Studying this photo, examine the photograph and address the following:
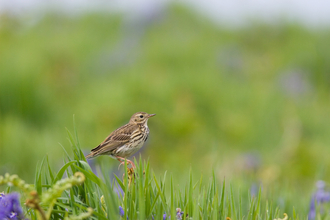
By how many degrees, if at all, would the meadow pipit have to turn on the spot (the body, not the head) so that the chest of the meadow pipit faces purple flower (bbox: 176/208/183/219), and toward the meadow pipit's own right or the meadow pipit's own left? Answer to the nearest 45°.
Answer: approximately 90° to the meadow pipit's own right

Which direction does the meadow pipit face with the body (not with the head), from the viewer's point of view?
to the viewer's right

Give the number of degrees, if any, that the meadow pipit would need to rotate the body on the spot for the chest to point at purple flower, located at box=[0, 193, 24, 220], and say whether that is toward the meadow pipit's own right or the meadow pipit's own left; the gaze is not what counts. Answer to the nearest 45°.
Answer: approximately 90° to the meadow pipit's own right
